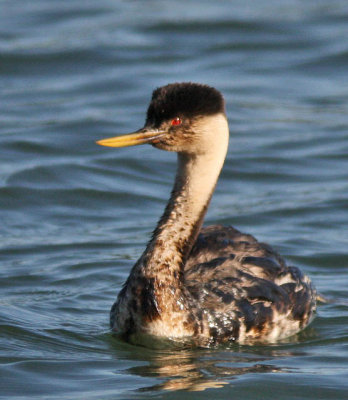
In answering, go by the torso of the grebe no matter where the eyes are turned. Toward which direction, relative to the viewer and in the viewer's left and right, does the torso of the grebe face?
facing the viewer and to the left of the viewer
